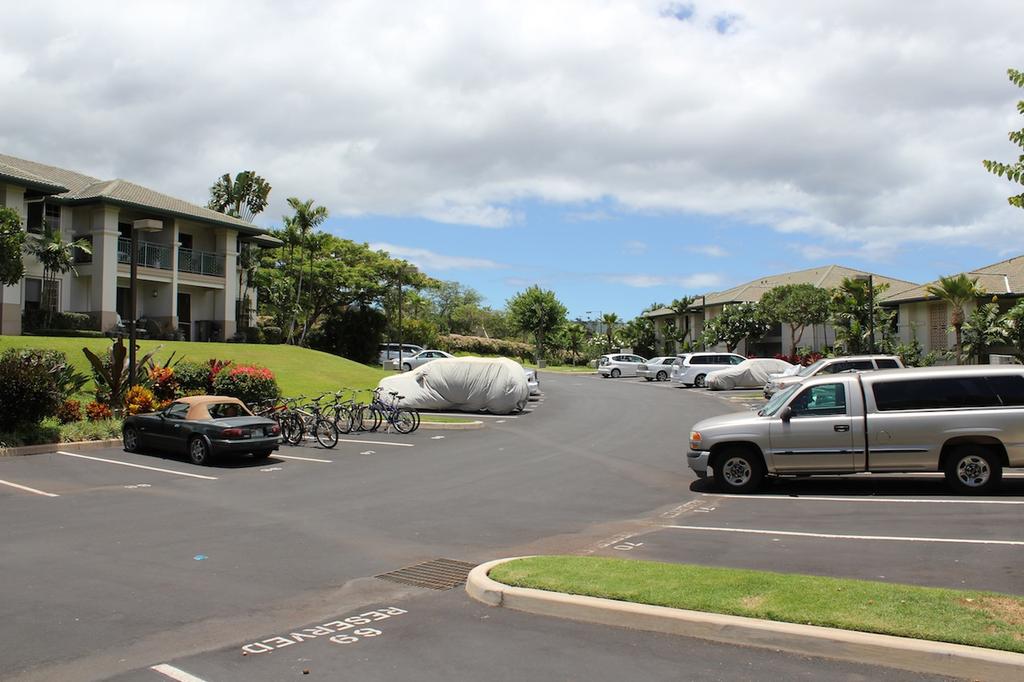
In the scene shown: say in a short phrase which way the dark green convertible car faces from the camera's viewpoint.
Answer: facing away from the viewer and to the left of the viewer

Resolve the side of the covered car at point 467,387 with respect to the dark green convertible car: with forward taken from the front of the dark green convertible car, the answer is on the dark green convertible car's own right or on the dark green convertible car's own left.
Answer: on the dark green convertible car's own right

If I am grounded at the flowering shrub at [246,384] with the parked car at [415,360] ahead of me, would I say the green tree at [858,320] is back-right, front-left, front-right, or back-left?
front-right

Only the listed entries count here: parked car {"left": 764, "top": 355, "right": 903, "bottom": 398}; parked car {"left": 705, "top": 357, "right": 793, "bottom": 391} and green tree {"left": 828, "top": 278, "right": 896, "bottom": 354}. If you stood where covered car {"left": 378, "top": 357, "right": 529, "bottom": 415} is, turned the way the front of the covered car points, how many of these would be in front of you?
0

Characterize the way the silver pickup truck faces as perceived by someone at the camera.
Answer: facing to the left of the viewer

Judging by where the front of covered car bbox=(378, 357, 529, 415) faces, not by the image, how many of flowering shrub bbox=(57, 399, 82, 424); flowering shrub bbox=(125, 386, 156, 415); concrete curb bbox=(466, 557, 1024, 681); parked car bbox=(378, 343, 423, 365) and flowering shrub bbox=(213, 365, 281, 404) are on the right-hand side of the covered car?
1

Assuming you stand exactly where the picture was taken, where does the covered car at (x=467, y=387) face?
facing to the left of the viewer

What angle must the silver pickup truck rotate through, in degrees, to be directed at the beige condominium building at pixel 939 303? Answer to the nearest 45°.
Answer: approximately 90° to its right

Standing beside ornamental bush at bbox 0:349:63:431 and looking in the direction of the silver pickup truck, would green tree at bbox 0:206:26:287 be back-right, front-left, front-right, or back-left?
back-left

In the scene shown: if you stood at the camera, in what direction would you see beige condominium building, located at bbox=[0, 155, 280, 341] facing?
facing the viewer and to the right of the viewer

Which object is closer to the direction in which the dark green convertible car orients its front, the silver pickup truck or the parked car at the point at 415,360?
the parked car

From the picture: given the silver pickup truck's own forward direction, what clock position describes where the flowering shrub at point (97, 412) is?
The flowering shrub is roughly at 12 o'clock from the silver pickup truck.

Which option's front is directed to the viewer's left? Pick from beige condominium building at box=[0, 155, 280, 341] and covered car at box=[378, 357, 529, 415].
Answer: the covered car

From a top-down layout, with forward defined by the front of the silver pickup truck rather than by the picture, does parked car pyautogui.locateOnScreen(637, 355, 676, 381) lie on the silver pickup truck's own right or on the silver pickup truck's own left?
on the silver pickup truck's own right

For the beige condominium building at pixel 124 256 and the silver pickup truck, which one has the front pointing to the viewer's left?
the silver pickup truck

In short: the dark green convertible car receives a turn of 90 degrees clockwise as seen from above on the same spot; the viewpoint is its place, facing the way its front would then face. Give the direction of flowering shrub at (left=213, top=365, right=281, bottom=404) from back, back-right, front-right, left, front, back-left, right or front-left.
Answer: front-left

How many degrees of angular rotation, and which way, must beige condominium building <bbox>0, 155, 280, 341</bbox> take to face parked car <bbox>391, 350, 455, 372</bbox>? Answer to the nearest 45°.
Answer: approximately 45° to its left
